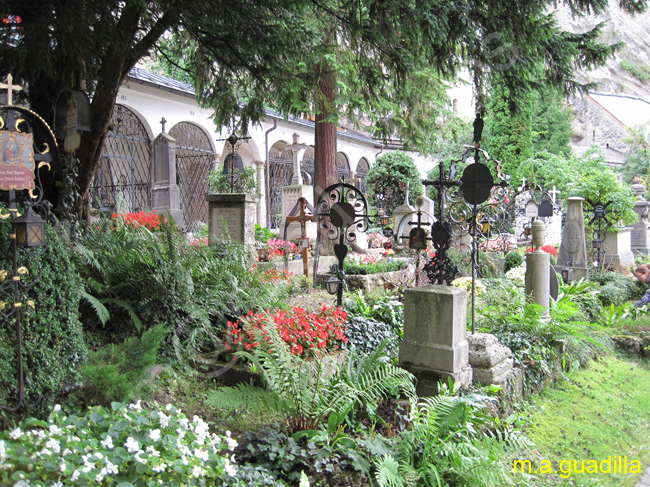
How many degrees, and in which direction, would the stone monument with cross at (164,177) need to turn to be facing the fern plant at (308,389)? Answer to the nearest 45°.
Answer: approximately 45° to its left

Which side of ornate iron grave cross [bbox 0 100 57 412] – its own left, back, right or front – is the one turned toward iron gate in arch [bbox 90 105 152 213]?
back

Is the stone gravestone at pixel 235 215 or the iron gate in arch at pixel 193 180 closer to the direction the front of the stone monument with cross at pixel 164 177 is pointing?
the stone gravestone

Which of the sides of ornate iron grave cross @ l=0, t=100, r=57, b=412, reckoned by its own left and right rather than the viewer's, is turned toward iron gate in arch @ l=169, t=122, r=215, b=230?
back

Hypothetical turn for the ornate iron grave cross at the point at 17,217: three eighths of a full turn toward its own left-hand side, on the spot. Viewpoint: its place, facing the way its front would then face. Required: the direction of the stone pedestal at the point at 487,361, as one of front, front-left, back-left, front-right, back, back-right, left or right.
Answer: front-right

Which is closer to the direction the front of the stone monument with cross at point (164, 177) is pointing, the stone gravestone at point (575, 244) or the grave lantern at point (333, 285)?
the grave lantern

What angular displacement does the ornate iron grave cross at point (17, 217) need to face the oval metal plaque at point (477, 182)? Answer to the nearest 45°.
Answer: approximately 90° to its left

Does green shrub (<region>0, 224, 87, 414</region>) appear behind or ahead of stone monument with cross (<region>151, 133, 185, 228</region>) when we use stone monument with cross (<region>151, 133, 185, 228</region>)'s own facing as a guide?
ahead

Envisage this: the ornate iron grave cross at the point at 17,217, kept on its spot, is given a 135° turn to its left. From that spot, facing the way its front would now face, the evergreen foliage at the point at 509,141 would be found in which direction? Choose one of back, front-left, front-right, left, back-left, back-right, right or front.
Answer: front

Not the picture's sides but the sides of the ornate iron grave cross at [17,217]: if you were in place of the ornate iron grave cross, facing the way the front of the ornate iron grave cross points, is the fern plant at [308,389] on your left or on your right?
on your left

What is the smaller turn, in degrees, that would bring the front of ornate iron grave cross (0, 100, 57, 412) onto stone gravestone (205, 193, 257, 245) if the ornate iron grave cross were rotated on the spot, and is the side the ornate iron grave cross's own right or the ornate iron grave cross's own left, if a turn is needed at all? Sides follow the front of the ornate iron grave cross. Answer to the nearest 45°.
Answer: approximately 135° to the ornate iron grave cross's own left

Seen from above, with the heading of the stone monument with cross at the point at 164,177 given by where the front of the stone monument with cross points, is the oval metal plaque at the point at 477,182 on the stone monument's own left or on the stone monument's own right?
on the stone monument's own left

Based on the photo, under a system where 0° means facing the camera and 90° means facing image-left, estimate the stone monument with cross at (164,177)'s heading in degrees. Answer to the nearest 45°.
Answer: approximately 45°
